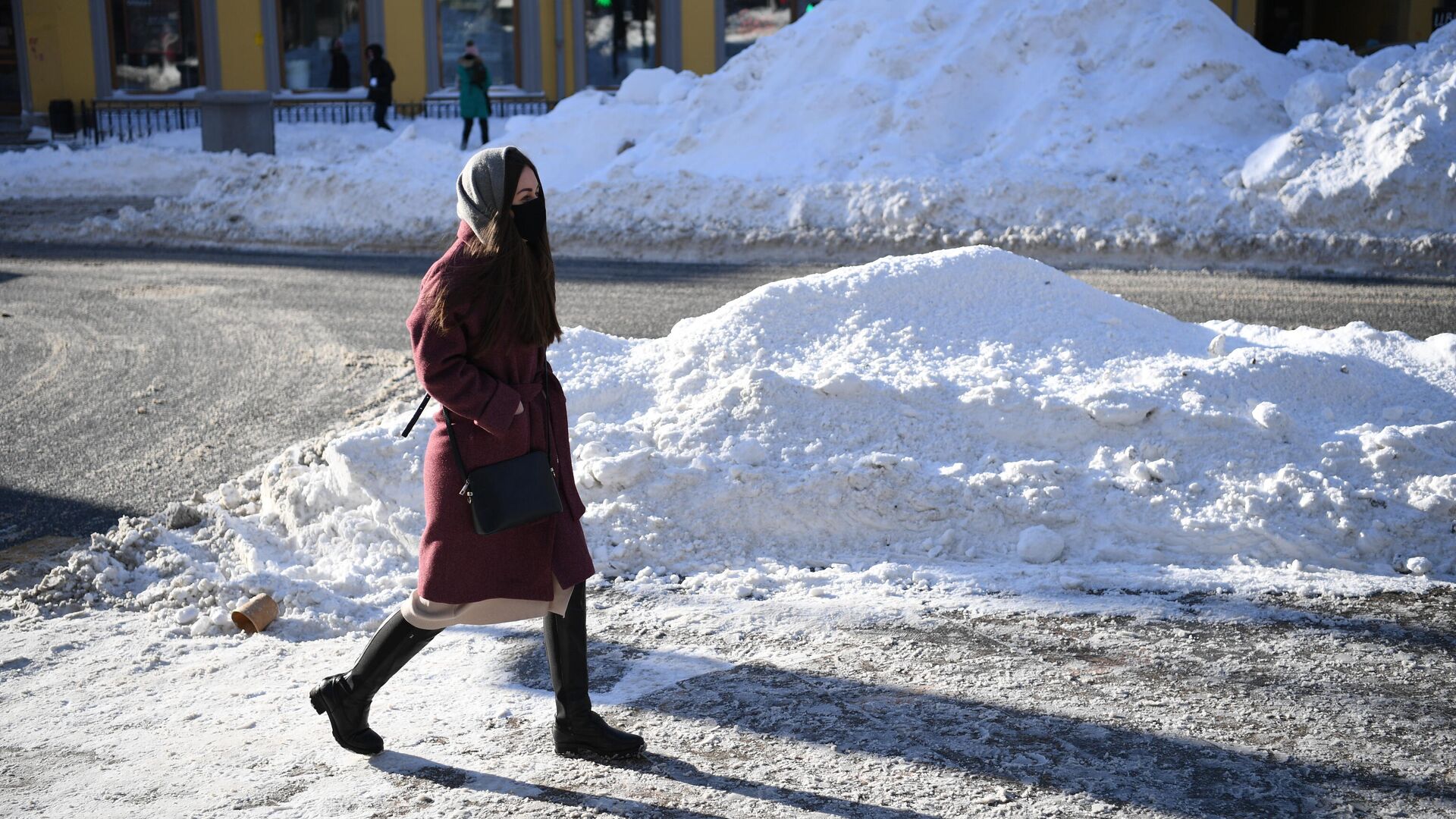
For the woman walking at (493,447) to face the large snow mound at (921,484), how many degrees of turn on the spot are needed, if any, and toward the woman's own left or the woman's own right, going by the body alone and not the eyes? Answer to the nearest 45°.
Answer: approximately 45° to the woman's own left

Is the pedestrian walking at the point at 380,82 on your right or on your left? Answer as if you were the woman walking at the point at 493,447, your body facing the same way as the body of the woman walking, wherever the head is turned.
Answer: on your left

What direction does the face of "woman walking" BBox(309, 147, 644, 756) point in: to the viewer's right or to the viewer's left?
to the viewer's right

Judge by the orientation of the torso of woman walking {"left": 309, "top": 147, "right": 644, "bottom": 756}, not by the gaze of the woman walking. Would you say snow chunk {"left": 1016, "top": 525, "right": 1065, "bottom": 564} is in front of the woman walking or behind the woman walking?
in front

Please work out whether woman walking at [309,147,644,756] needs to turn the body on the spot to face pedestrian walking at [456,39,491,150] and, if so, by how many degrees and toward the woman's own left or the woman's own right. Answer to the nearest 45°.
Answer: approximately 90° to the woman's own left

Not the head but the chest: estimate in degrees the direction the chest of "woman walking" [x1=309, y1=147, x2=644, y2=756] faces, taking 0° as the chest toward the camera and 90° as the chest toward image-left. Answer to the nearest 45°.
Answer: approximately 270°

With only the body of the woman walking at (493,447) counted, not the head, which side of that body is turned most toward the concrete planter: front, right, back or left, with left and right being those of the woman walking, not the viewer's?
left

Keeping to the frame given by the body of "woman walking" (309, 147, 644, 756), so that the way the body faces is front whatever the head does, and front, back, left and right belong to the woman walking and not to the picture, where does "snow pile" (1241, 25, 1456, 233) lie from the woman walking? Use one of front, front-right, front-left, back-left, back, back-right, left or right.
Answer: front-left

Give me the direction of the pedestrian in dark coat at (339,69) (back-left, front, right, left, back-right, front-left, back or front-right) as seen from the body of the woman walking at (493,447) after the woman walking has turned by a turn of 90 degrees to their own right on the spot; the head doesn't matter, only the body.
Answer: back

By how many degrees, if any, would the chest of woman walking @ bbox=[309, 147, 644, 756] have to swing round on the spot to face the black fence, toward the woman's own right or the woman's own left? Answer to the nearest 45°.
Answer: approximately 90° to the woman's own left

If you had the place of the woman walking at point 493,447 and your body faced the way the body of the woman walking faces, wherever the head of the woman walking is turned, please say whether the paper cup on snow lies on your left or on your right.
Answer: on your left
